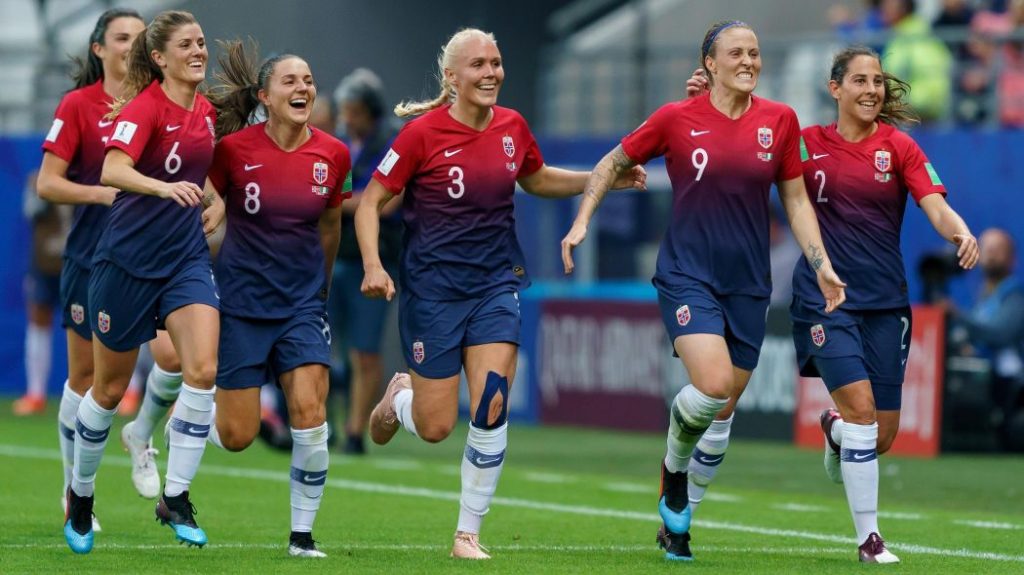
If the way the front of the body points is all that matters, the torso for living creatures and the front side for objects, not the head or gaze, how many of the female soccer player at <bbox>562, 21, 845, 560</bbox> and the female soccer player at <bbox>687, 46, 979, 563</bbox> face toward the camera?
2

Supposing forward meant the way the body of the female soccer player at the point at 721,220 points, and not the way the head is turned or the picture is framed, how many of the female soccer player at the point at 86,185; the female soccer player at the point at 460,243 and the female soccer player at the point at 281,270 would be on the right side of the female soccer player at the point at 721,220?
3

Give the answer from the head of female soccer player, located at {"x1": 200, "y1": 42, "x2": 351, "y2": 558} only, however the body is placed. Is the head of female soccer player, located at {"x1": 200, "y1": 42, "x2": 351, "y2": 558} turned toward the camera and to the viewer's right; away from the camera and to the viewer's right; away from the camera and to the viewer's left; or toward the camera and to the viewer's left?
toward the camera and to the viewer's right

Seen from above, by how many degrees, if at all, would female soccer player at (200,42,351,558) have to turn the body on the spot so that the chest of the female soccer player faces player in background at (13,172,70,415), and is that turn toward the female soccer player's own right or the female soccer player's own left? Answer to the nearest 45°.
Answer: approximately 180°

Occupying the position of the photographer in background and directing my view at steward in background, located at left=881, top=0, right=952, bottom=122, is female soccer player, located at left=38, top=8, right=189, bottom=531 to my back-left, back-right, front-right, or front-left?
back-left

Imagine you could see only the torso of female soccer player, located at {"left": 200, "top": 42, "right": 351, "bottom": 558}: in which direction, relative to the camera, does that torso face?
toward the camera

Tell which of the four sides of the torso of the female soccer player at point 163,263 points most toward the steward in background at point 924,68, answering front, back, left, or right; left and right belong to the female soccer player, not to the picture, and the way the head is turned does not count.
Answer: left

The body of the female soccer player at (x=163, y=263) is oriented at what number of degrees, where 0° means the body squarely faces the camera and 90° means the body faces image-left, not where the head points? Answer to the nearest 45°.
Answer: approximately 315°

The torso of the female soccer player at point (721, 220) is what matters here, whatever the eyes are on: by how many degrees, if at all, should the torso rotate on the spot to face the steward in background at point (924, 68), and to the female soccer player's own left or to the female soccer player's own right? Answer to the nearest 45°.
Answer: approximately 180°

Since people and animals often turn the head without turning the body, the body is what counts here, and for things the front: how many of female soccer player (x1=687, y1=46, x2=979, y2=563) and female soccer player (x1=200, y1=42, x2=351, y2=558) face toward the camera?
2

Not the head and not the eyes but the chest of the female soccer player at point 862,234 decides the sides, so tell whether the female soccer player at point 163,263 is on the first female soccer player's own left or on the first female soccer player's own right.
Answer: on the first female soccer player's own right

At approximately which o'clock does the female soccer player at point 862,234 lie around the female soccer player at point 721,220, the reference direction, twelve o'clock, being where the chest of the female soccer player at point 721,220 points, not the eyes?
the female soccer player at point 862,234 is roughly at 8 o'clock from the female soccer player at point 721,220.

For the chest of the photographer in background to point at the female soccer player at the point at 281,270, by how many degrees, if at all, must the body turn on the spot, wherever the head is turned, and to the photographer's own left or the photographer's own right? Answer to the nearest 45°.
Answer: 0° — they already face them

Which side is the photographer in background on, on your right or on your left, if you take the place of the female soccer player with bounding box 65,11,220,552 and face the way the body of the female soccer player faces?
on your left
